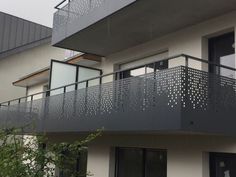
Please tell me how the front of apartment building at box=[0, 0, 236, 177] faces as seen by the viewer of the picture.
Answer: facing the viewer and to the left of the viewer

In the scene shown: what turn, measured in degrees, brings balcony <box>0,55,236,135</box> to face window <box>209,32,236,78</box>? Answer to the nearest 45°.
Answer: approximately 90° to its left

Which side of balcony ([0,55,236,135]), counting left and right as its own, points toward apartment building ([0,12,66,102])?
right

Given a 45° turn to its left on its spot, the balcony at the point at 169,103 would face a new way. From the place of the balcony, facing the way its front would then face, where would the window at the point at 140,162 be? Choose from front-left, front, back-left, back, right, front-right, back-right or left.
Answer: back
